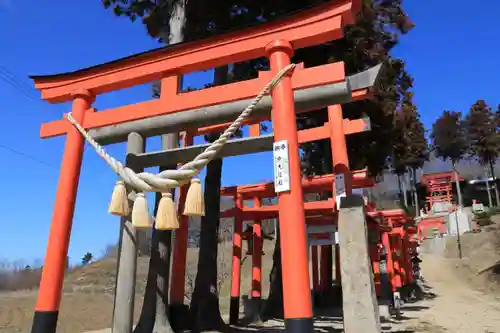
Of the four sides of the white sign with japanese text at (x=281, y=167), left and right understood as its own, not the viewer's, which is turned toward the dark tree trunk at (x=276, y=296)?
back

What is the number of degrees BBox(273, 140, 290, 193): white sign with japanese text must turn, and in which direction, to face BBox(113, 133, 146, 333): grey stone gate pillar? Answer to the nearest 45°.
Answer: approximately 135° to its right

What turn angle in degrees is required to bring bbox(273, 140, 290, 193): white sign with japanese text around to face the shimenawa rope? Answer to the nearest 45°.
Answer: approximately 90° to its right

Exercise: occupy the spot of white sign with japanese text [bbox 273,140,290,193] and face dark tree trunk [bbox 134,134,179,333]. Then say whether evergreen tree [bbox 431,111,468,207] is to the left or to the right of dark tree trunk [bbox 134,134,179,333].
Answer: right

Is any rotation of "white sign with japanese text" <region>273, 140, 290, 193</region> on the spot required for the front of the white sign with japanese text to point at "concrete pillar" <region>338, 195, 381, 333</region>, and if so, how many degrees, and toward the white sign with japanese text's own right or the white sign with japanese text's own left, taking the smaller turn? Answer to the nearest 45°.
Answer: approximately 135° to the white sign with japanese text's own left

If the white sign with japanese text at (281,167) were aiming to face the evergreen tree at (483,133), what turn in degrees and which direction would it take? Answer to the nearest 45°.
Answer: approximately 135° to its left

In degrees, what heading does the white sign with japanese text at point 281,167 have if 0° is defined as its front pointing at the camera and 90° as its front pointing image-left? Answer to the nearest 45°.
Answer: approximately 0°

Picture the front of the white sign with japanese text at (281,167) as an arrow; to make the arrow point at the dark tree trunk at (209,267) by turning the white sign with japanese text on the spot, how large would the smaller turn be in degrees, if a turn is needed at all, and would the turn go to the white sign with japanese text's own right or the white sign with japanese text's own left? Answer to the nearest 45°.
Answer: approximately 180°
